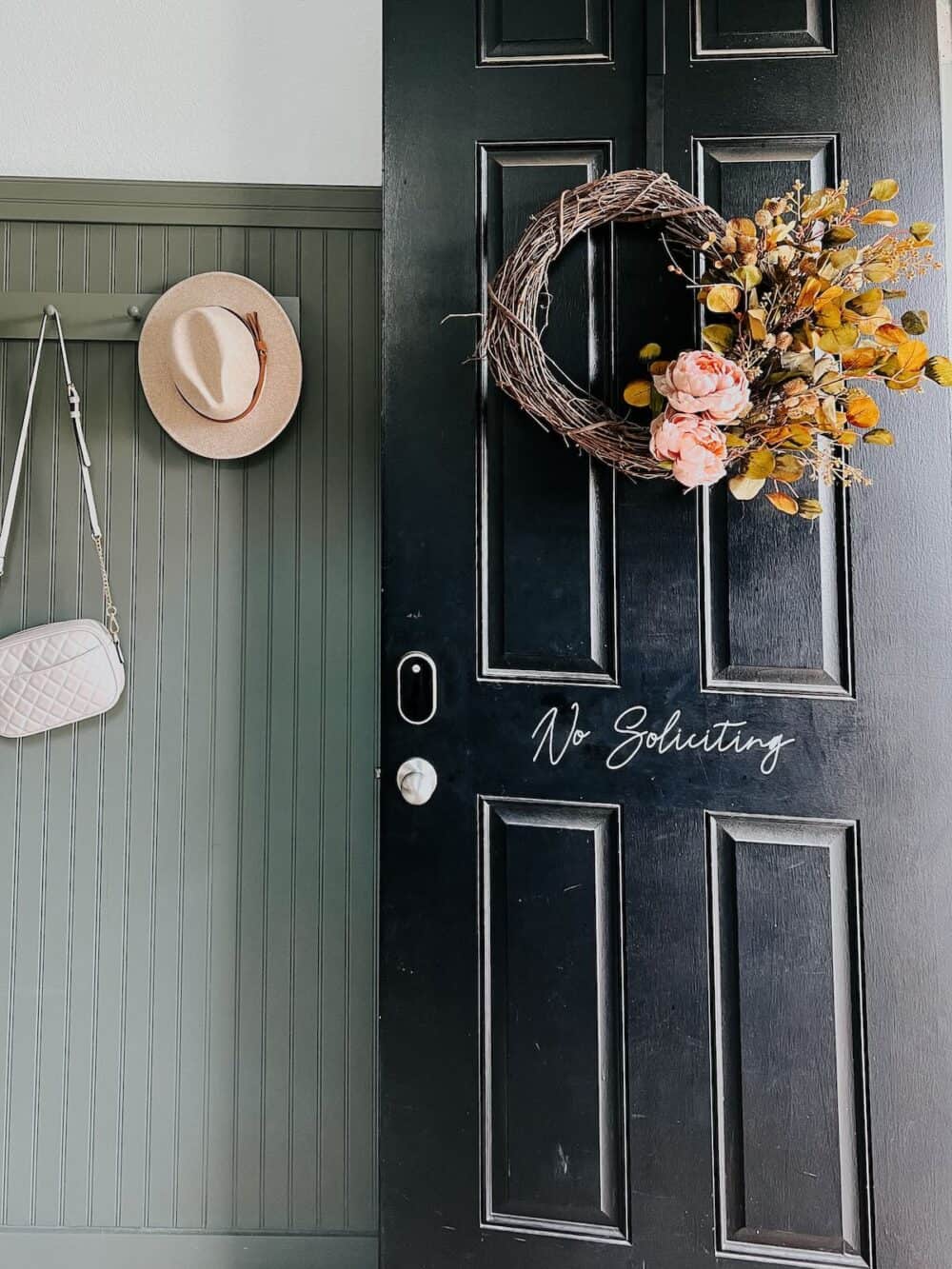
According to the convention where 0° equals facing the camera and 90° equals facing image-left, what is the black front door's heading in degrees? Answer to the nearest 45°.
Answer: approximately 0°

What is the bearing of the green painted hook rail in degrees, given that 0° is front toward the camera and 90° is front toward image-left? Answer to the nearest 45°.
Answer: approximately 0°

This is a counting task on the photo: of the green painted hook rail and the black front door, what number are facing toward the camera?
2
